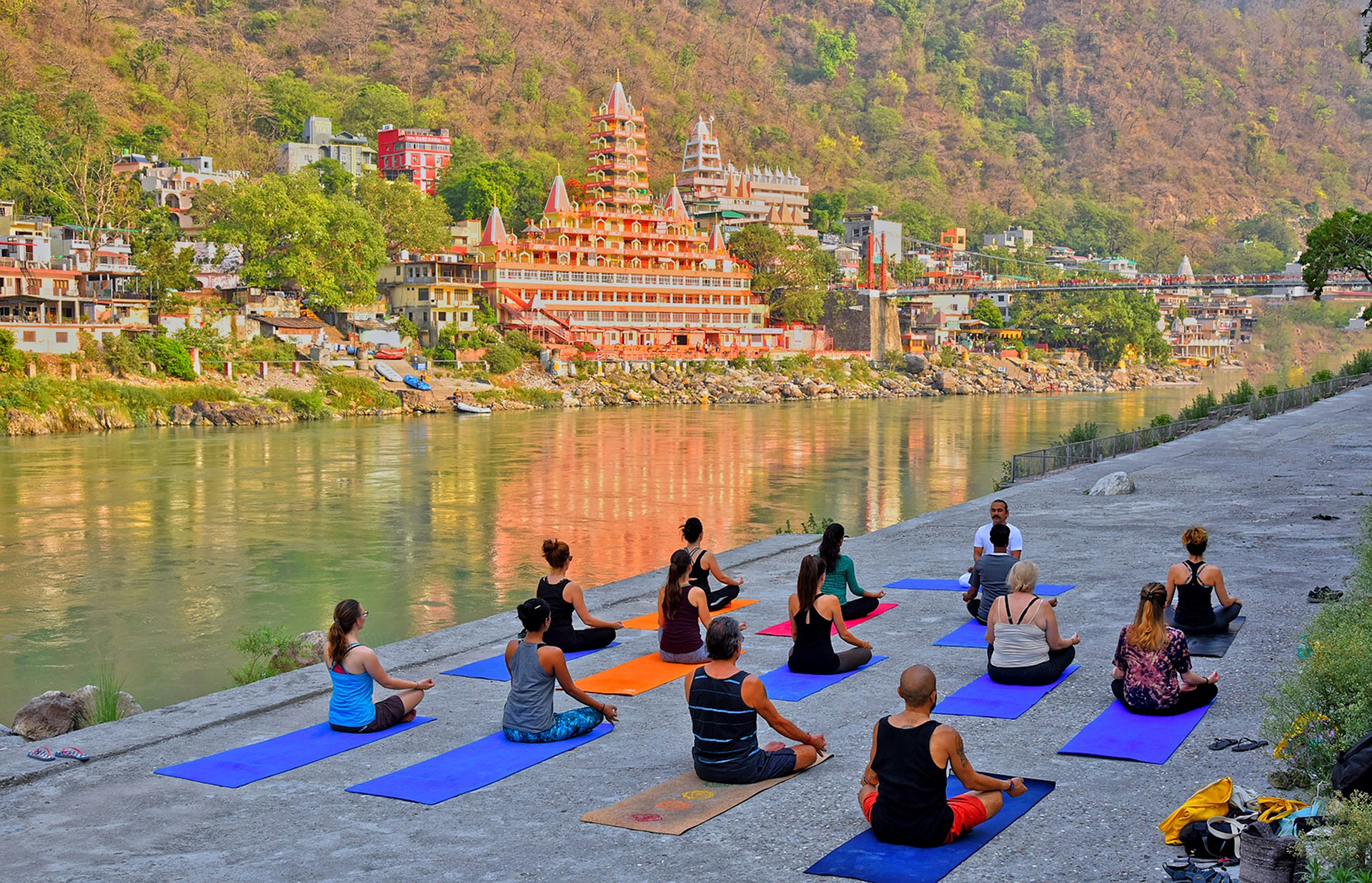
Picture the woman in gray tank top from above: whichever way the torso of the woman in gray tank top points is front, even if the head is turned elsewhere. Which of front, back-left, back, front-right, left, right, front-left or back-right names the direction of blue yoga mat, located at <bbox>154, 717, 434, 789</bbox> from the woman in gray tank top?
back-left

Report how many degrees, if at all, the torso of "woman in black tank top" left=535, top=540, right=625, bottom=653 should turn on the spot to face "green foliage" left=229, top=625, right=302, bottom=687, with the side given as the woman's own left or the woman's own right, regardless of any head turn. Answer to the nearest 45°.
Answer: approximately 90° to the woman's own left

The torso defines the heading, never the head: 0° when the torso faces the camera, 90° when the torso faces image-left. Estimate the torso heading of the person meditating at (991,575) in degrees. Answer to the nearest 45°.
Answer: approximately 180°

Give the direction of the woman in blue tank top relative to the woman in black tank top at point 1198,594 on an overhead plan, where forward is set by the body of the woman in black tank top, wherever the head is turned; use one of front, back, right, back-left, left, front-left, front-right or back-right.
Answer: back-left

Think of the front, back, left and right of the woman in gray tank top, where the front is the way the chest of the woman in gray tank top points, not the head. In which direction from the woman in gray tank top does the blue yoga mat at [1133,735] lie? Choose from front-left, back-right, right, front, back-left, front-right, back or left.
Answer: front-right

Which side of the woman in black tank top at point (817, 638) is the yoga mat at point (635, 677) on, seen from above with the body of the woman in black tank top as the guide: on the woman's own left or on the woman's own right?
on the woman's own left

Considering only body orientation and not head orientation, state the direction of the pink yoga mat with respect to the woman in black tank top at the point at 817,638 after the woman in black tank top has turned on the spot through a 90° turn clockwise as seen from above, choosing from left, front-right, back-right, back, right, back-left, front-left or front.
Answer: back-left

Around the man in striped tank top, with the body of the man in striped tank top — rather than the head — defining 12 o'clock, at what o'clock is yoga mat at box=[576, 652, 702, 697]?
The yoga mat is roughly at 10 o'clock from the man in striped tank top.

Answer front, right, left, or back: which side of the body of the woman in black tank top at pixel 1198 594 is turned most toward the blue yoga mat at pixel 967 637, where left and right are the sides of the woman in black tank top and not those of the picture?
left

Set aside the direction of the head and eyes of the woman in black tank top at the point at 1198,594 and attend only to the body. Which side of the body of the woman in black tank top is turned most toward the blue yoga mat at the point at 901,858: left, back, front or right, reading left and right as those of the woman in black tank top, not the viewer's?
back

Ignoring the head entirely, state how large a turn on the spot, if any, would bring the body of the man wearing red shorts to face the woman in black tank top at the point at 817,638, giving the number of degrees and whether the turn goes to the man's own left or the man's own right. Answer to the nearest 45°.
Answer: approximately 45° to the man's own left

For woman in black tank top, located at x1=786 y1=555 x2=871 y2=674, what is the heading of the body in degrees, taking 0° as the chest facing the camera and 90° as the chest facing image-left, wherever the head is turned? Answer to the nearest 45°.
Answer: approximately 225°

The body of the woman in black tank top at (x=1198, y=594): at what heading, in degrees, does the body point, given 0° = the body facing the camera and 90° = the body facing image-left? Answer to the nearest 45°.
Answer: approximately 180°

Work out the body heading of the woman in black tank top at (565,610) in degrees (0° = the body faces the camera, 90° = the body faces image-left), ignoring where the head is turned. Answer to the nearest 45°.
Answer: approximately 225°

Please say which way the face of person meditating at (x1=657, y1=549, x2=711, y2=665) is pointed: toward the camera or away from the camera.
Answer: away from the camera

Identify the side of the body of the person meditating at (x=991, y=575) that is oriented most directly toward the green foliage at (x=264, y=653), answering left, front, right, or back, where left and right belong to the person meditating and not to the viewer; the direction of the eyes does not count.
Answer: left

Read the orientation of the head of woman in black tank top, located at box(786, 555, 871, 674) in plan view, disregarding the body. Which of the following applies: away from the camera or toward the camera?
away from the camera

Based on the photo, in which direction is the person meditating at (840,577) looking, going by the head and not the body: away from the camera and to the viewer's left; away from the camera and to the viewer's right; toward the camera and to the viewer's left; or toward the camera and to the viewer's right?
away from the camera and to the viewer's right
